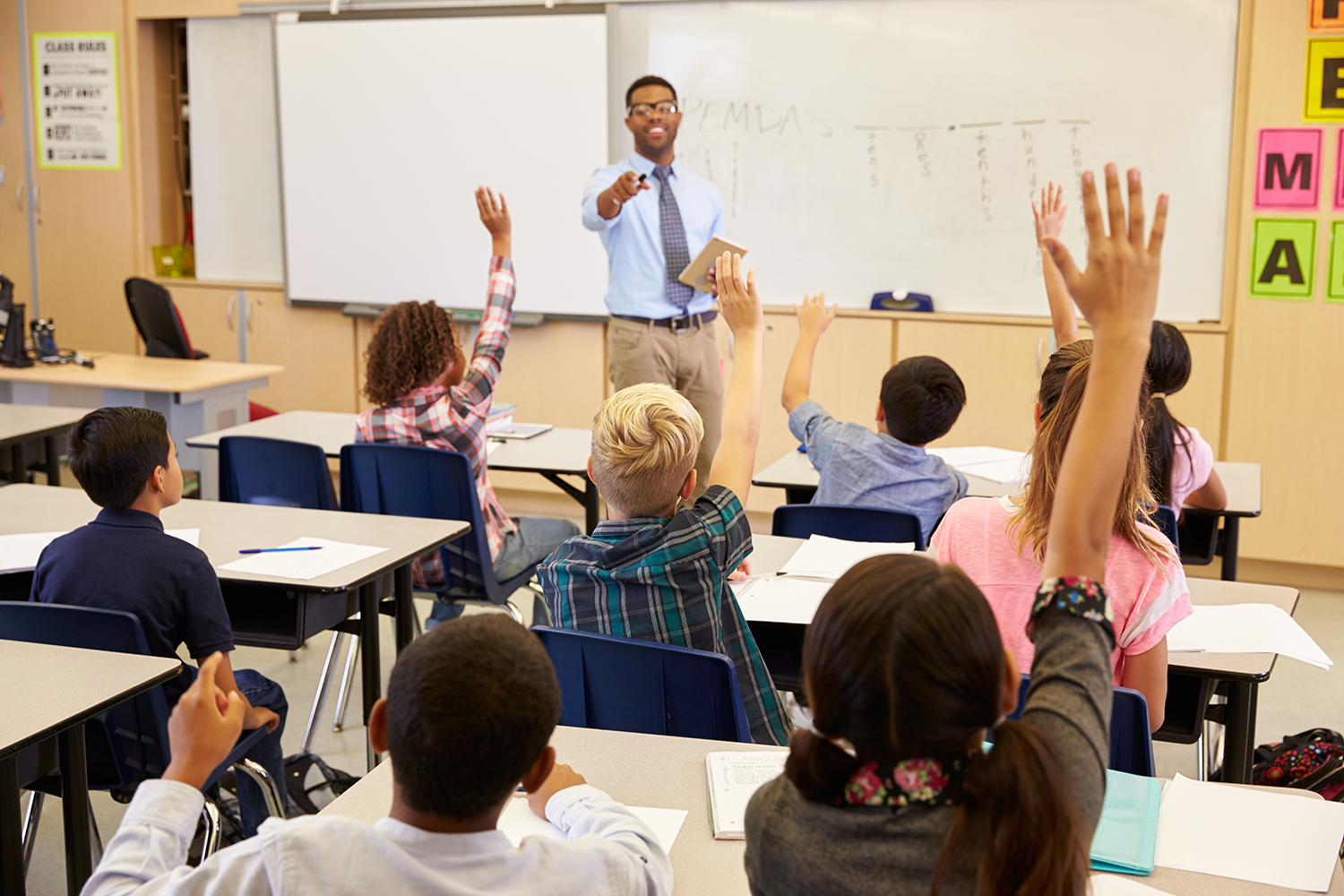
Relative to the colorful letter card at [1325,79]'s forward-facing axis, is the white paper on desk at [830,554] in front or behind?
in front

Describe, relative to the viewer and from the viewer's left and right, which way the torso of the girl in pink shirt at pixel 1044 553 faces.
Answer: facing away from the viewer

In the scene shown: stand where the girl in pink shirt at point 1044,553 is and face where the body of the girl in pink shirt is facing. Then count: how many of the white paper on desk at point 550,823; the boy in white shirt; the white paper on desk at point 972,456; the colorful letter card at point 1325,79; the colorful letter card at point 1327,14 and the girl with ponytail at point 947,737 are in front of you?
3

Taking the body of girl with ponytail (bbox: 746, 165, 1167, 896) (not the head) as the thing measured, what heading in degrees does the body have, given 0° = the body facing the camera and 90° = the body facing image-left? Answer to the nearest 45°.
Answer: approximately 180°

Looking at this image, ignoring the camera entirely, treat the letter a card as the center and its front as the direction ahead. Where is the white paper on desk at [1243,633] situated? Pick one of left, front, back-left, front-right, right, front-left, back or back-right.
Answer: front

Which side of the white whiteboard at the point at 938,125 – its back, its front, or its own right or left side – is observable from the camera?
front

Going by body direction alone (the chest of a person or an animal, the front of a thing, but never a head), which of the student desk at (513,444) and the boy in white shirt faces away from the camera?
the boy in white shirt

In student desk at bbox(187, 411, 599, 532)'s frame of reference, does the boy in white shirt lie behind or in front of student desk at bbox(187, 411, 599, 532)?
in front

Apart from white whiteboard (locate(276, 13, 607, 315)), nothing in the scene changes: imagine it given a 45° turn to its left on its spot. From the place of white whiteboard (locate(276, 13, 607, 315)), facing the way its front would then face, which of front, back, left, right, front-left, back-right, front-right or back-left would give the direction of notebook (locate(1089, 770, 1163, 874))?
front-right

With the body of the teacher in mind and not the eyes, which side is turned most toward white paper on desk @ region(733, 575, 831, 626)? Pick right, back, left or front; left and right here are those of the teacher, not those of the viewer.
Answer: front

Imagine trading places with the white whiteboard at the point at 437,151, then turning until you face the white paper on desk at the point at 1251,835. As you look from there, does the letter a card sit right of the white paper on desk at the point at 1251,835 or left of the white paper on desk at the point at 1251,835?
left

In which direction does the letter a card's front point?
toward the camera

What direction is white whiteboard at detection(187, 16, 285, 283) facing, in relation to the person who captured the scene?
facing the viewer

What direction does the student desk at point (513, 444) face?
toward the camera

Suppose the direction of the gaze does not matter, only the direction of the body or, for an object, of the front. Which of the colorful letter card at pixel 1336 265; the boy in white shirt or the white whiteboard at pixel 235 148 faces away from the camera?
the boy in white shirt
